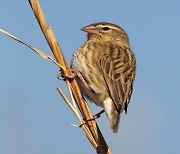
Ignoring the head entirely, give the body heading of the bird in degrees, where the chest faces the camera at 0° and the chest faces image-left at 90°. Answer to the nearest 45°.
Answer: approximately 90°
